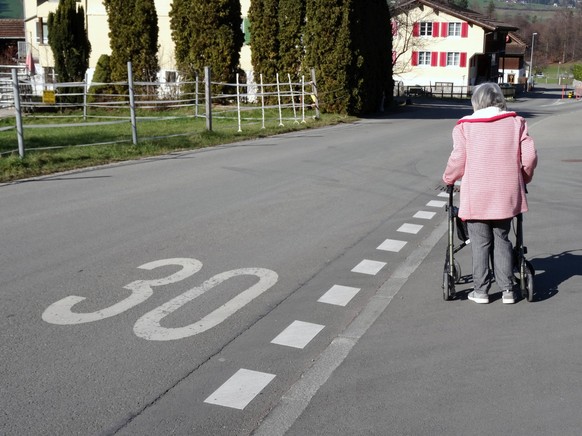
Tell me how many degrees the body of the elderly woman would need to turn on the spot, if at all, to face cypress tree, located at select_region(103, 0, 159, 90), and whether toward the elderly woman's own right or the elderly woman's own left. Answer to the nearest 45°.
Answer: approximately 45° to the elderly woman's own left

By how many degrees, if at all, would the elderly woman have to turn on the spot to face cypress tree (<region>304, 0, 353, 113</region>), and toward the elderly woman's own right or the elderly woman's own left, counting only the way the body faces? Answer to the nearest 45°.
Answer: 0° — they already face it

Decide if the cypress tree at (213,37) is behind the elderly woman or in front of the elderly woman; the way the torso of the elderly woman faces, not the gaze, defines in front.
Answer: in front

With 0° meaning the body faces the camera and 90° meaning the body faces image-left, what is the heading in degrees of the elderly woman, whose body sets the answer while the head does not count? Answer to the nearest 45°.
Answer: approximately 180°

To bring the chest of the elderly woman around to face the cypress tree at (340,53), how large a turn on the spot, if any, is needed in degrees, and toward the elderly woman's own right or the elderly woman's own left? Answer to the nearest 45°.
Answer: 0° — they already face it

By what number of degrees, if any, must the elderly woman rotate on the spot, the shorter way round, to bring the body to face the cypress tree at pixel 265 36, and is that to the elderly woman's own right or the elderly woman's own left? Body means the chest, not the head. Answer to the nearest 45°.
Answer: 0° — they already face it

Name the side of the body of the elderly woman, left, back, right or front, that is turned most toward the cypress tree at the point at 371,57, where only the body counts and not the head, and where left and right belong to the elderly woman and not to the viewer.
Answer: front

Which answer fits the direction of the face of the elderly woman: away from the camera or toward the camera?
away from the camera

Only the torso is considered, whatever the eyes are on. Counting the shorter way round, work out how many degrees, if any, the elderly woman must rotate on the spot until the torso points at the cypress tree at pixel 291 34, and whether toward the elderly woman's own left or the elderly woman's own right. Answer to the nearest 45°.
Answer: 0° — they already face it

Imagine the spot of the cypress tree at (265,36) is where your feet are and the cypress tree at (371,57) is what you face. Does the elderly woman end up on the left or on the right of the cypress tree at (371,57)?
right
